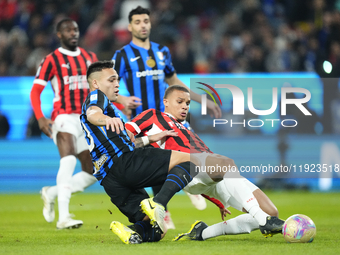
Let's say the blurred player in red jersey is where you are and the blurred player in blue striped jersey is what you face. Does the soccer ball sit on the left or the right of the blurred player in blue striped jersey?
right

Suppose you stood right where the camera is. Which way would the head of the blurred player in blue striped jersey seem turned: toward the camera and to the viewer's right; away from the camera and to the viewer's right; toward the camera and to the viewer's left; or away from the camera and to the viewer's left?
toward the camera and to the viewer's right

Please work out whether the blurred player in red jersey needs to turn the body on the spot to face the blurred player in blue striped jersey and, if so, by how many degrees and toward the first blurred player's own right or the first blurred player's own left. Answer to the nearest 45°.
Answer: approximately 45° to the first blurred player's own left

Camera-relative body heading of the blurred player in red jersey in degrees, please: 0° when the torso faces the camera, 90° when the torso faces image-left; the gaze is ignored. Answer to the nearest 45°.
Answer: approximately 315°

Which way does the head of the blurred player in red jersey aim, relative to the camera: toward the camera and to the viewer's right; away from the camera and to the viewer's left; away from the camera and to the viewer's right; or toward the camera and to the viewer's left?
toward the camera and to the viewer's right

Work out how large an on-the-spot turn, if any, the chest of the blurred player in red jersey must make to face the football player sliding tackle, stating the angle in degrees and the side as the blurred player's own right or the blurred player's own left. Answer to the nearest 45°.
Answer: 0° — they already face them

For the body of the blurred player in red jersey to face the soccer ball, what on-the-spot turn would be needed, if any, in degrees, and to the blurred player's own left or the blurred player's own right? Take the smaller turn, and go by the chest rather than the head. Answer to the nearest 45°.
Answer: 0° — they already face it
